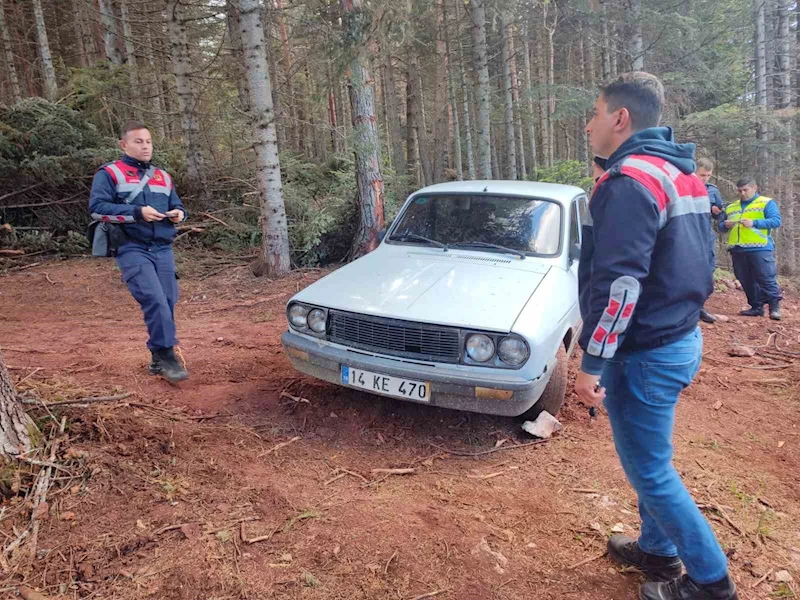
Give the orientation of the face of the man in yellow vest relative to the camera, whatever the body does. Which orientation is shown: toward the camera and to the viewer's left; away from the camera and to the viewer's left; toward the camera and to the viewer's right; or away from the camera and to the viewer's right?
toward the camera and to the viewer's left

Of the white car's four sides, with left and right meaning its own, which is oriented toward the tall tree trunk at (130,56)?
right

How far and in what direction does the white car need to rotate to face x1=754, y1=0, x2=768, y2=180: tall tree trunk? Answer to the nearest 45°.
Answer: approximately 180°

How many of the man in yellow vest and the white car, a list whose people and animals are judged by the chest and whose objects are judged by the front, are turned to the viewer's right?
0

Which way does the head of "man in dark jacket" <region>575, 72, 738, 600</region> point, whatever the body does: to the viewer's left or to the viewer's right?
to the viewer's left

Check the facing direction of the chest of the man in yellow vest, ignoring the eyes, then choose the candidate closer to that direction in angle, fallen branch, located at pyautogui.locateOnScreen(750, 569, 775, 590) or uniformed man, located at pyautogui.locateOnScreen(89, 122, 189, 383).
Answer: the uniformed man

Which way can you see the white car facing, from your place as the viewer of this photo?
facing the viewer and to the left of the viewer
